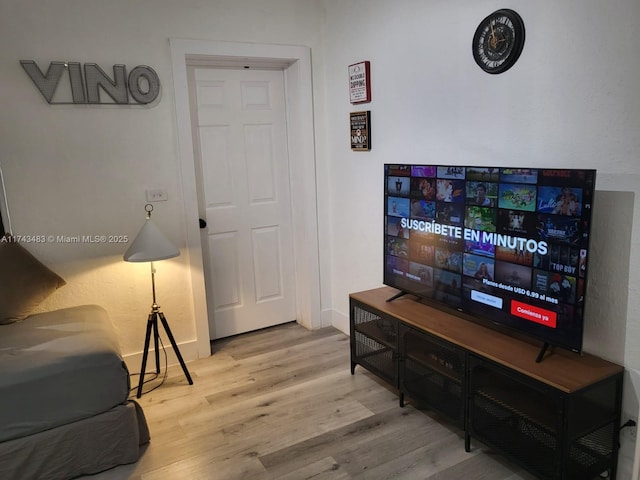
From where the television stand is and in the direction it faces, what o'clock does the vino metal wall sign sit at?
The vino metal wall sign is roughly at 2 o'clock from the television stand.

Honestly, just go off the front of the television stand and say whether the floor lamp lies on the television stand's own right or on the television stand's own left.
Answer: on the television stand's own right

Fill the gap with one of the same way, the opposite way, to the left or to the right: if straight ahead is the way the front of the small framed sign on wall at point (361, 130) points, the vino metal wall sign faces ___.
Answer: to the left

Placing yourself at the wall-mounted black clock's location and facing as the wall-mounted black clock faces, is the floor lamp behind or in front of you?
in front

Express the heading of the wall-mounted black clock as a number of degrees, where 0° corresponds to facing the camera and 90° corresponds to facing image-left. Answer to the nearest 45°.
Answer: approximately 45°

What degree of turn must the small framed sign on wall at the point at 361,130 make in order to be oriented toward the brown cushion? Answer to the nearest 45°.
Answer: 0° — it already faces it

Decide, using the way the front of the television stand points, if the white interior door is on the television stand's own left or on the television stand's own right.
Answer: on the television stand's own right

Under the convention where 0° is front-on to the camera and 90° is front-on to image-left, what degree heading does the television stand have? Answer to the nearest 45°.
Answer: approximately 45°

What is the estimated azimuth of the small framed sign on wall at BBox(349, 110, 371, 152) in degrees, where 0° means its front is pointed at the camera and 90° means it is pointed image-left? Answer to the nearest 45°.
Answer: approximately 45°

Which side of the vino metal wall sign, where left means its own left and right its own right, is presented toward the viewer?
front

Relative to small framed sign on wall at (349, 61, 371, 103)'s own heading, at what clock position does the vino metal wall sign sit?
The vino metal wall sign is roughly at 1 o'clock from the small framed sign on wall.
